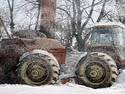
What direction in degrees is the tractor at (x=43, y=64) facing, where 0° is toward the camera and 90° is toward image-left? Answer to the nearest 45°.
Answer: approximately 270°
